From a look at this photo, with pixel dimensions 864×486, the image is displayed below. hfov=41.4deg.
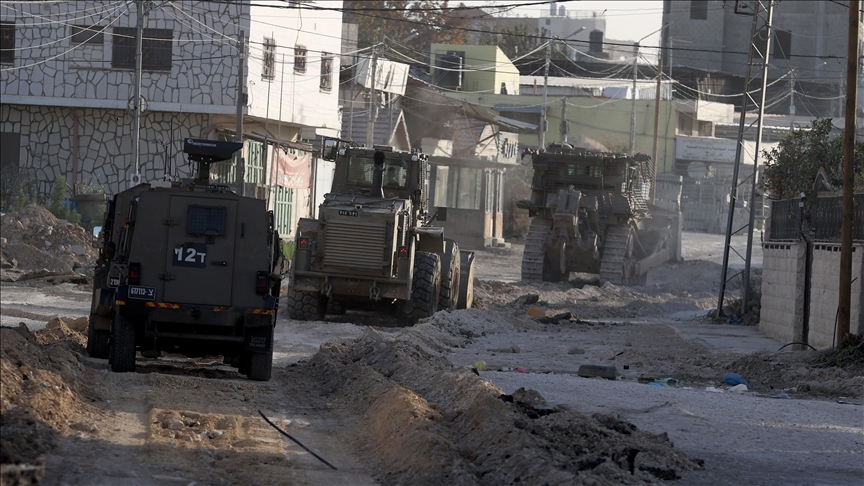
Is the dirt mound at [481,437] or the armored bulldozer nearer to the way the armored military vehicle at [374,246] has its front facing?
the armored bulldozer

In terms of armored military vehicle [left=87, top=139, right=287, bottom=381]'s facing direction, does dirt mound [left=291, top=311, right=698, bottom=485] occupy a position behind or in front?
behind

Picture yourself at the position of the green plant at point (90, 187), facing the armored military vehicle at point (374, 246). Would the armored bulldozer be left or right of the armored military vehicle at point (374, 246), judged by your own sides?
left

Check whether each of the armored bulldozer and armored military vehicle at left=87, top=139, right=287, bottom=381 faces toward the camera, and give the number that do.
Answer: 0

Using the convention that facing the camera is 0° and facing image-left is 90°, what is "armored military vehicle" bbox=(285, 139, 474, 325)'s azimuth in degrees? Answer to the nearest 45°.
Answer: approximately 225°

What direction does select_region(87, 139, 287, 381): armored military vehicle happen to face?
away from the camera

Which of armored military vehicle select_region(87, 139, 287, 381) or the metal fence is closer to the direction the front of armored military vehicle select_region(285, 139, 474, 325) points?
the metal fence

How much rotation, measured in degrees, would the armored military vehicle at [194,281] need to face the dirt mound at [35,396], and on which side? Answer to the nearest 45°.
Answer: approximately 180°
